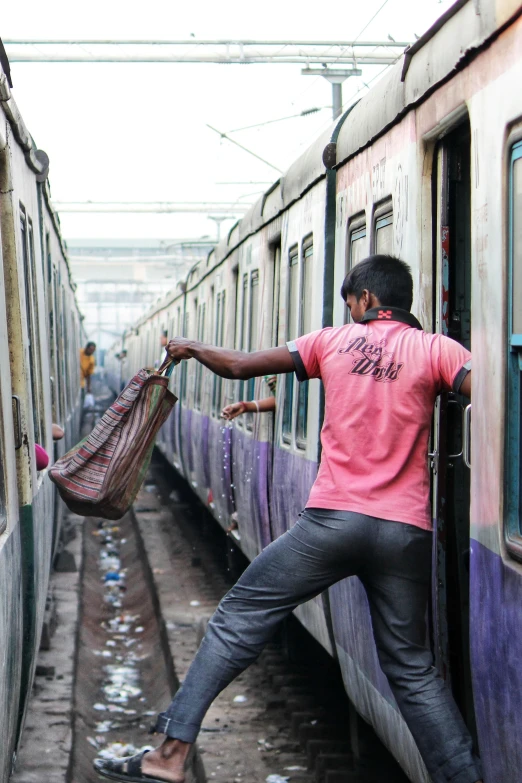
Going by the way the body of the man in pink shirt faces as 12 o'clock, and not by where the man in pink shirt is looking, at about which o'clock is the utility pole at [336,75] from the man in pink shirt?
The utility pole is roughly at 12 o'clock from the man in pink shirt.

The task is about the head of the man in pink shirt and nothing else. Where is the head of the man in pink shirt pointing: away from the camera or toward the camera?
away from the camera

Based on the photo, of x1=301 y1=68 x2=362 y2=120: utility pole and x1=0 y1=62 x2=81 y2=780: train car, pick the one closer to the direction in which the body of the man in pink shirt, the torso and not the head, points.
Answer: the utility pole

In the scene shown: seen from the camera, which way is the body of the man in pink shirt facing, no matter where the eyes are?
away from the camera

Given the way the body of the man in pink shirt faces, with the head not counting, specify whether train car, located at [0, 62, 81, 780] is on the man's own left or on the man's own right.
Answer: on the man's own left

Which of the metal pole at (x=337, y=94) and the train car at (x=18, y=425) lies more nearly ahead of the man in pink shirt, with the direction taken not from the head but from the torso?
the metal pole
